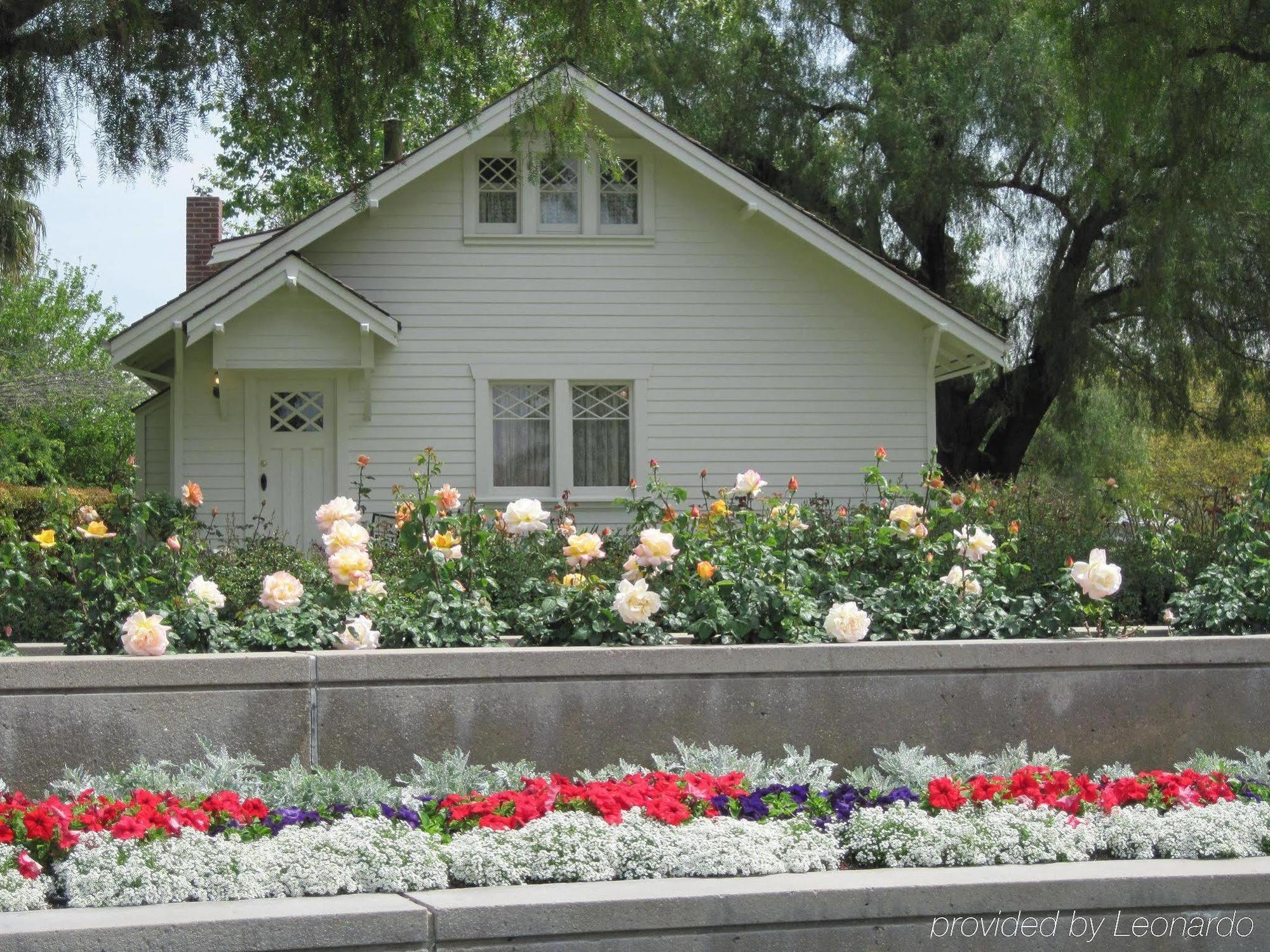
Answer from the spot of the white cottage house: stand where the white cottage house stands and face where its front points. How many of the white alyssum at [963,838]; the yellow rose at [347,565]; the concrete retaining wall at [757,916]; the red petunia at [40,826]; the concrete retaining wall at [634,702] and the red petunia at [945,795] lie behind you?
0

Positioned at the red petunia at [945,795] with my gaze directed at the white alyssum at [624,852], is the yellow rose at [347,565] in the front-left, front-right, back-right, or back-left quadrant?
front-right

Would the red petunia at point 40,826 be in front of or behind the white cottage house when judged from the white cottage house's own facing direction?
in front

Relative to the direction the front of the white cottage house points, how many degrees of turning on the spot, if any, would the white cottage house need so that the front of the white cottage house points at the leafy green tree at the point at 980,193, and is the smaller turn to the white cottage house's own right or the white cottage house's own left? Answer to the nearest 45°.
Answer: approximately 135° to the white cottage house's own left

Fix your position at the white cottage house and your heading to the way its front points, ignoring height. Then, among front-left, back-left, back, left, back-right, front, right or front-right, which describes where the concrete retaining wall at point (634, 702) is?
front

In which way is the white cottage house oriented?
toward the camera

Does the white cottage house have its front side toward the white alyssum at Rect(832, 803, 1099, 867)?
yes

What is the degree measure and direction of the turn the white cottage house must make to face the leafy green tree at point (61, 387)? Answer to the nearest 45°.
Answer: approximately 135° to its right

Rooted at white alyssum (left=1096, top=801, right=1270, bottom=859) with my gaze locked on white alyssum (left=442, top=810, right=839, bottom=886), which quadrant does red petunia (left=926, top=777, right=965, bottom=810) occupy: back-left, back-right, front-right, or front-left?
front-right

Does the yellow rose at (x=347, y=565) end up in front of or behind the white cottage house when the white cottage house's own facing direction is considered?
in front

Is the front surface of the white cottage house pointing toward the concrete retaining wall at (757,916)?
yes

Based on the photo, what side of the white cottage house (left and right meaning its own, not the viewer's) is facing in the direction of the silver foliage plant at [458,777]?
front

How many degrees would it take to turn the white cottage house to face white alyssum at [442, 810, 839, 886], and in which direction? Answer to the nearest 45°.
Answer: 0° — it already faces it

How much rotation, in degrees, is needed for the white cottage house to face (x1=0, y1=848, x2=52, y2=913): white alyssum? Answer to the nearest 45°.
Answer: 0° — it already faces it

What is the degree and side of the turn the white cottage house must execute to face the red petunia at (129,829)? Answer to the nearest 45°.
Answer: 0° — it already faces it

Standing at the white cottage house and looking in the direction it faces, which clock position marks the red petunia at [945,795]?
The red petunia is roughly at 12 o'clock from the white cottage house.

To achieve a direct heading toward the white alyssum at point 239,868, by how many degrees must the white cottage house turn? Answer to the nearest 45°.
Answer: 0° — it already faces it
